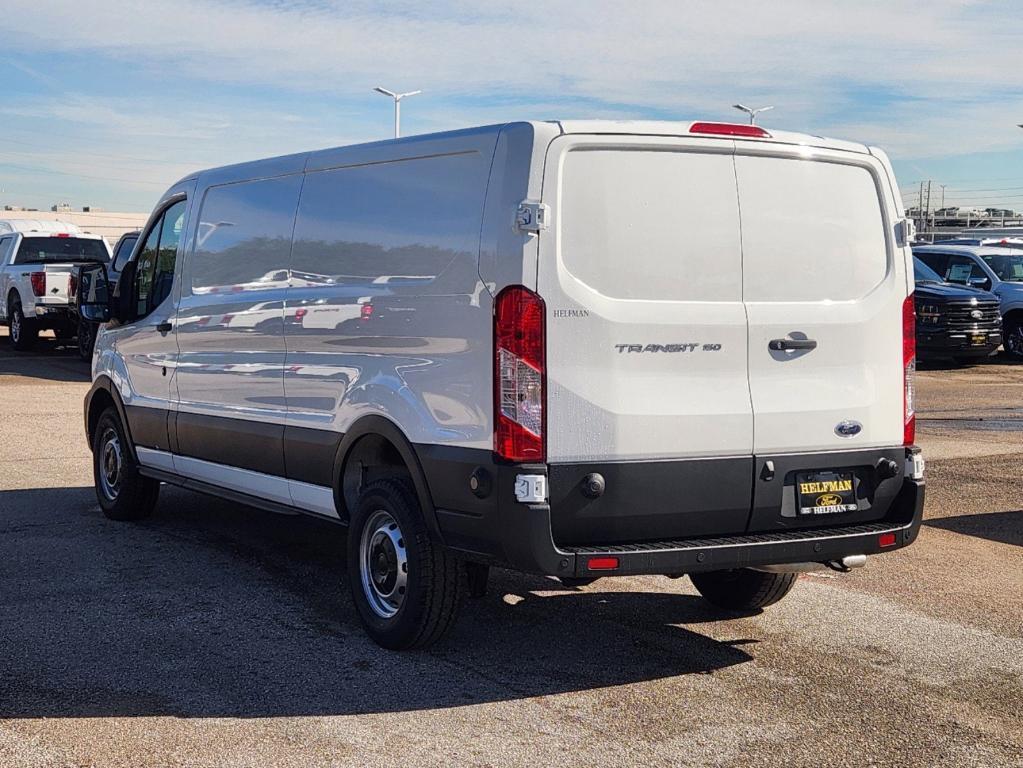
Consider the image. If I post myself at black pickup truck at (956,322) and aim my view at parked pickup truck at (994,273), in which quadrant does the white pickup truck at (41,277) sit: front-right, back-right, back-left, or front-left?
back-left

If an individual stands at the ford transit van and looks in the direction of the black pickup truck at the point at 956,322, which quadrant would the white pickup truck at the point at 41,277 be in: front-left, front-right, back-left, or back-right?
front-left

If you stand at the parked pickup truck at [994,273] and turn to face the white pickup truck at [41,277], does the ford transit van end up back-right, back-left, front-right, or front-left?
front-left

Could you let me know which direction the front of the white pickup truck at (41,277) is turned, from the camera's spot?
facing away from the viewer and to the left of the viewer

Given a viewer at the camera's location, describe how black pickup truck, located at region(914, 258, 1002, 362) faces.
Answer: facing the viewer and to the right of the viewer

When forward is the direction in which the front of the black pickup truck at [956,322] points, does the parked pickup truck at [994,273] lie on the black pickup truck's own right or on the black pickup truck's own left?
on the black pickup truck's own left

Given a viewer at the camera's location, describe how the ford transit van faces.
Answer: facing away from the viewer and to the left of the viewer

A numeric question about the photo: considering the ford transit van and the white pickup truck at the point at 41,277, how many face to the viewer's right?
0

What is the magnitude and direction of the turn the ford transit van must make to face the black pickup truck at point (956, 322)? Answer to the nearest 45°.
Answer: approximately 90° to its right

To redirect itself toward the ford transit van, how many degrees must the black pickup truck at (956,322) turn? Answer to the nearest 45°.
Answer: approximately 45° to its right

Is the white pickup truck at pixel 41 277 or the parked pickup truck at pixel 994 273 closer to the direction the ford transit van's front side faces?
the white pickup truck

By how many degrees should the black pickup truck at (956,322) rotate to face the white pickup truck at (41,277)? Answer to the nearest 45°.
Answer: approximately 135° to its right

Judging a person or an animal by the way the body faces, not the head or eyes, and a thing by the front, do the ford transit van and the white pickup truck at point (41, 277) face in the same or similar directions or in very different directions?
same or similar directions

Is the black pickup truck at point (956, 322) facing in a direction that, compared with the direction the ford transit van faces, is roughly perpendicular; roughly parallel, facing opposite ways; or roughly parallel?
roughly parallel, facing opposite ways
